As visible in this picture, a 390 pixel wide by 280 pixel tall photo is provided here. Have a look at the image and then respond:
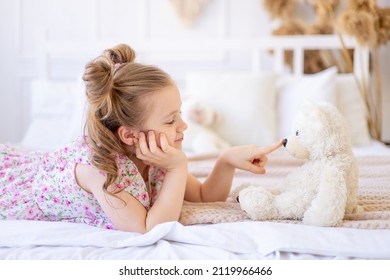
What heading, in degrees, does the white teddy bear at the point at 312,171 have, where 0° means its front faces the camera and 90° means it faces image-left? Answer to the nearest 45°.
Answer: approximately 90°

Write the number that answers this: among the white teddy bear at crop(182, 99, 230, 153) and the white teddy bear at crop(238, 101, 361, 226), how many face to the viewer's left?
1

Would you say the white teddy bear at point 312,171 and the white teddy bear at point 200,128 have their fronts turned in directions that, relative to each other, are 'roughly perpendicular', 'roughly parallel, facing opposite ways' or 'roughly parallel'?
roughly perpendicular

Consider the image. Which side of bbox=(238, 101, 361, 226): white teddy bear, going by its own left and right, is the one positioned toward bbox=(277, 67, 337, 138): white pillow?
right

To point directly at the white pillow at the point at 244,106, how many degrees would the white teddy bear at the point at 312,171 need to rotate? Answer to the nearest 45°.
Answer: approximately 90° to its right

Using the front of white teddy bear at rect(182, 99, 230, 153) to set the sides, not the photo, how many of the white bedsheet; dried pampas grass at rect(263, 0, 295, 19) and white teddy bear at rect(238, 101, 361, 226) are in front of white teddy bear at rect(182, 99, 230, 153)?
2

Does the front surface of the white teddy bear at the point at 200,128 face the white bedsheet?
yes

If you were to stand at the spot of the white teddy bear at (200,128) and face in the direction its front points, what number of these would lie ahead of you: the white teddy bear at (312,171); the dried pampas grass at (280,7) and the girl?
2

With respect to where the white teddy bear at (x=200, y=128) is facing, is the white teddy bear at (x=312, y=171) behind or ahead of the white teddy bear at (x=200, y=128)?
ahead

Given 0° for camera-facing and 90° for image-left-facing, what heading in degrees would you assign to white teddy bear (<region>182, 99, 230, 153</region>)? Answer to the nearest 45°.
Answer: approximately 0°

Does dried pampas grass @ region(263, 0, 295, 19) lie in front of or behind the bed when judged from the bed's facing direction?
behind
